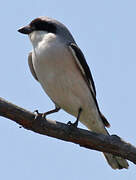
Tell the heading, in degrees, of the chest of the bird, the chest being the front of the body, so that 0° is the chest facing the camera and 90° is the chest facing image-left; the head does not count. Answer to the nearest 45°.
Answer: approximately 45°
